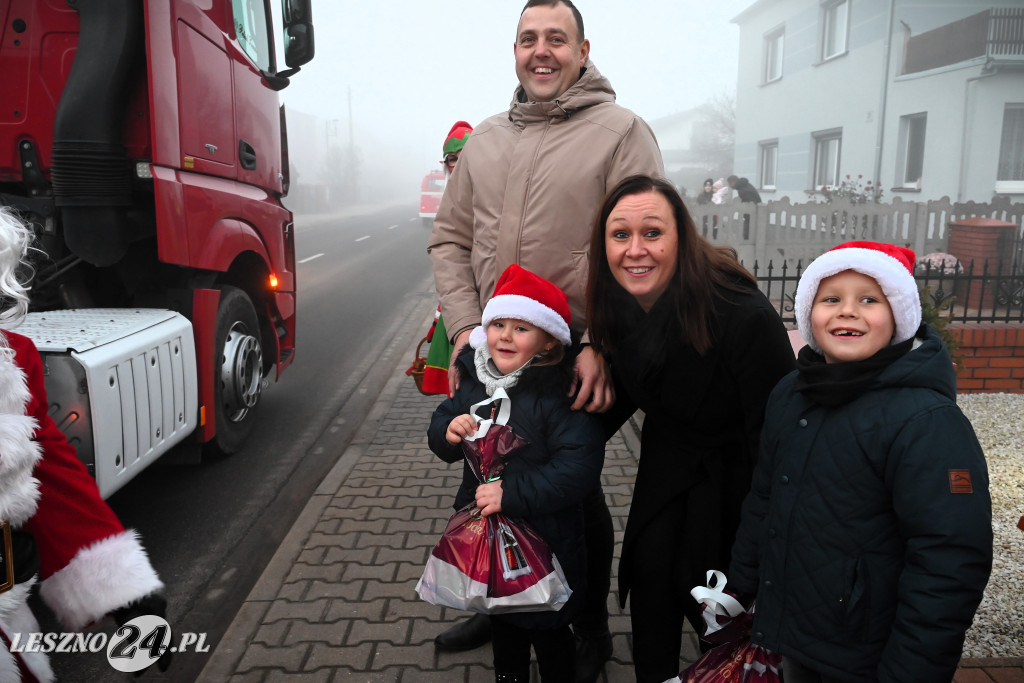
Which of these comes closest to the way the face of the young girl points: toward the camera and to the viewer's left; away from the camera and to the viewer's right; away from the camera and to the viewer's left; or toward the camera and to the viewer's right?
toward the camera and to the viewer's left

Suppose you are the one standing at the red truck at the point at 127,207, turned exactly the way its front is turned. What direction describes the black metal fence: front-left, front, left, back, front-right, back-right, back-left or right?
front-right

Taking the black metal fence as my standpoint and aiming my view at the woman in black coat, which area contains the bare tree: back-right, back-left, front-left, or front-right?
back-right

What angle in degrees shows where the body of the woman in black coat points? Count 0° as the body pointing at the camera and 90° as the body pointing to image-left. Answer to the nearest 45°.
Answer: approximately 45°

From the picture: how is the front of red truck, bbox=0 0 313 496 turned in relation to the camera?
facing away from the viewer and to the right of the viewer

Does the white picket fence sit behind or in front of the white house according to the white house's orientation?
in front

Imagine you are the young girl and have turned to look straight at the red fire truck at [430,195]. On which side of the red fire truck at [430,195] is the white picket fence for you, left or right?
right

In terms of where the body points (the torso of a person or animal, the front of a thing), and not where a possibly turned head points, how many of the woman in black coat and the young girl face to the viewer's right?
0

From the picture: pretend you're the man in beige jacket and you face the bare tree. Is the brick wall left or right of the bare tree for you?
right

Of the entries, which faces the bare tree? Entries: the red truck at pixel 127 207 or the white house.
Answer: the red truck

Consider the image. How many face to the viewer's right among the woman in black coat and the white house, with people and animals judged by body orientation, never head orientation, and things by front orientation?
0

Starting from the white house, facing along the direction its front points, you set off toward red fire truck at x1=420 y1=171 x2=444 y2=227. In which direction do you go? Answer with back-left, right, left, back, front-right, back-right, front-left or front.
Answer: right
